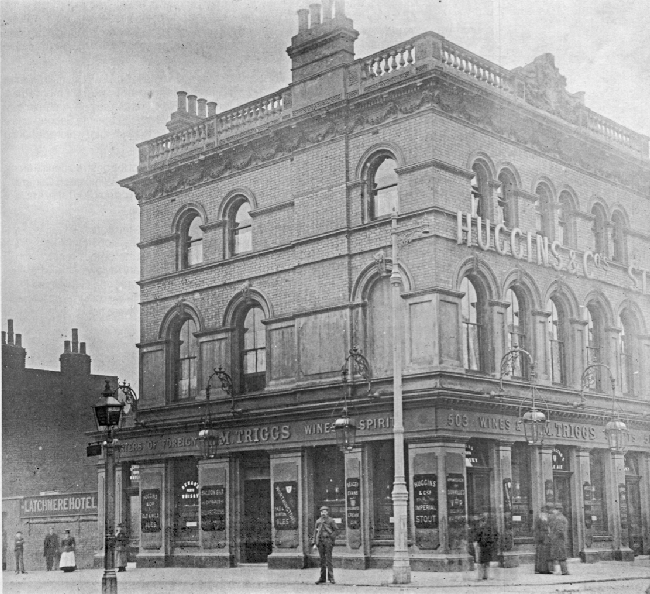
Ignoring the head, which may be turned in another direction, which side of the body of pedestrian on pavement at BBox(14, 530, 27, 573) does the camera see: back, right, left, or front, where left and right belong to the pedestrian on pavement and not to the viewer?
front

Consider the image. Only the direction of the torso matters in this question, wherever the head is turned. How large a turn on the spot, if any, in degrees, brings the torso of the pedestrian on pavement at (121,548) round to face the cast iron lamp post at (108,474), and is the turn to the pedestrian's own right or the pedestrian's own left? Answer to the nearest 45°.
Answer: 0° — they already face it

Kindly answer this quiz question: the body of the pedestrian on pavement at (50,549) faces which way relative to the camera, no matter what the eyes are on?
toward the camera

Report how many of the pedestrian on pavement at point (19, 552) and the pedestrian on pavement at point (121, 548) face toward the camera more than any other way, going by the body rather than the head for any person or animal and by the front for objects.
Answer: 2

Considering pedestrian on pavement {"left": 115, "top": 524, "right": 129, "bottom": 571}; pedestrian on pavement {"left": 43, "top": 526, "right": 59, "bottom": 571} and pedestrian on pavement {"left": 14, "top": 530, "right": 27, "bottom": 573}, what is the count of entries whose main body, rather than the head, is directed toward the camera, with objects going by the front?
3

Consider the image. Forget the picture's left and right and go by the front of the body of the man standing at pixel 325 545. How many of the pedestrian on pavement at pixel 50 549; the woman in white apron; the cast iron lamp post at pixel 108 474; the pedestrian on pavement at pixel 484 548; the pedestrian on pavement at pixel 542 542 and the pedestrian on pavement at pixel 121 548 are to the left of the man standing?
2

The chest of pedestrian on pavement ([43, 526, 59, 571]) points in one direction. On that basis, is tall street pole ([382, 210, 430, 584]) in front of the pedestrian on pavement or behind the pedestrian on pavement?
in front

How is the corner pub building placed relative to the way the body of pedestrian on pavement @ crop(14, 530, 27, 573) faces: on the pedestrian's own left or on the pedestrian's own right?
on the pedestrian's own left

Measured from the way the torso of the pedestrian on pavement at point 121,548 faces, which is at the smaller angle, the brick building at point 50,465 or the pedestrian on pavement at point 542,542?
the pedestrian on pavement

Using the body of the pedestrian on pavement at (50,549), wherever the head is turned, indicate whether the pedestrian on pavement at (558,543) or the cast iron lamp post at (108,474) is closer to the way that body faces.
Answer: the cast iron lamp post

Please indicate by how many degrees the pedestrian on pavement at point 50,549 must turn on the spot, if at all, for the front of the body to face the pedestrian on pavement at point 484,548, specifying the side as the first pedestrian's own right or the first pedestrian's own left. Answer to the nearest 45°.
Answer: approximately 45° to the first pedestrian's own left

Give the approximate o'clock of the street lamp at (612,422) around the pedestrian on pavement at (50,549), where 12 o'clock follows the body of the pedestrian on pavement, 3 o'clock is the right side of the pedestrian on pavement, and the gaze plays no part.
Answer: The street lamp is roughly at 10 o'clock from the pedestrian on pavement.
